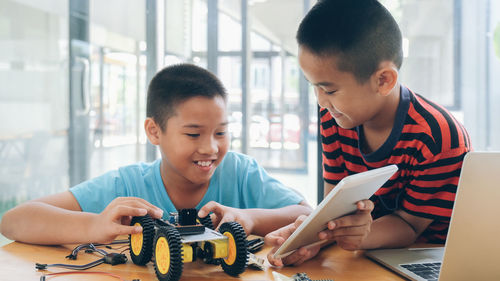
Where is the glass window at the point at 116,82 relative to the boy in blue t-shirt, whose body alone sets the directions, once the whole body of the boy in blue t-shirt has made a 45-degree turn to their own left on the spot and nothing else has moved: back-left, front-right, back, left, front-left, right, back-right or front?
back-left

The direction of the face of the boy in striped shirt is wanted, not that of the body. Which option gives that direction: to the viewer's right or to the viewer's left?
to the viewer's left

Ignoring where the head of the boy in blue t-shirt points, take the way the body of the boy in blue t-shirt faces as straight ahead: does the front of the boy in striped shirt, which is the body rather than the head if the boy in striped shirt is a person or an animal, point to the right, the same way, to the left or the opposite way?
to the right

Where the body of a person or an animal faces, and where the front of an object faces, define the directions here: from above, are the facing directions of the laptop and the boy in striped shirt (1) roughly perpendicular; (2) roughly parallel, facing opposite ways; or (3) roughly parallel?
roughly perpendicular

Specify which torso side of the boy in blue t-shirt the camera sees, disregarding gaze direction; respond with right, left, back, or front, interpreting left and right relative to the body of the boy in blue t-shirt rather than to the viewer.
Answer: front

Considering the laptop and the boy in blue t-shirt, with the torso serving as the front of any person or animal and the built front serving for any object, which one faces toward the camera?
the boy in blue t-shirt

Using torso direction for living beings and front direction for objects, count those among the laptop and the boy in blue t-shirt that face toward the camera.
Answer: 1

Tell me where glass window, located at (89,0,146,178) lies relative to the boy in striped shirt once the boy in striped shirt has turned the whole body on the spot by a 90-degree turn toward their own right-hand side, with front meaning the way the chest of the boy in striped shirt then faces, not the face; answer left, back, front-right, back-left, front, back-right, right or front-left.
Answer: front

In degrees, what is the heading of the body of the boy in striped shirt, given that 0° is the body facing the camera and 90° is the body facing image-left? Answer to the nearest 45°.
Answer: approximately 45°

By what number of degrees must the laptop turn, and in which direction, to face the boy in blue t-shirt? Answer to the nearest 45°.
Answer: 0° — it already faces them

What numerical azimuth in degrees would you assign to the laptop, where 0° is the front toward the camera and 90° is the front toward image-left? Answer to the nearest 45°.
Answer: approximately 135°

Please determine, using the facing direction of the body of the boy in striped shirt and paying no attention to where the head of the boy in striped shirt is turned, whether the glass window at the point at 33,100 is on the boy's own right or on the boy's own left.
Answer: on the boy's own right
